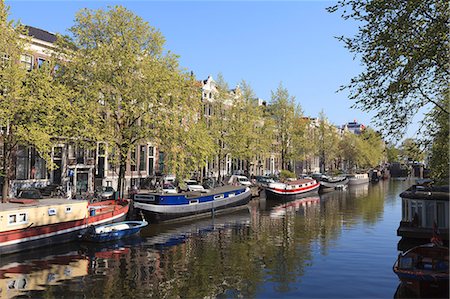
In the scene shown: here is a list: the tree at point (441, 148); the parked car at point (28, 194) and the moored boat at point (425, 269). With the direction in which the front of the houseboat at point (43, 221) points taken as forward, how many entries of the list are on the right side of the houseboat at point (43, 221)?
2

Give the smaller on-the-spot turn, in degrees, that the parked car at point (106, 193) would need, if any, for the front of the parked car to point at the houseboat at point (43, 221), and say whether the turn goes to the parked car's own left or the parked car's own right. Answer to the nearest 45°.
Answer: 0° — it already faces it

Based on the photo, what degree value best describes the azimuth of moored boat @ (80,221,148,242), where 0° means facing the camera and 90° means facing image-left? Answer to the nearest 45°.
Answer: approximately 225°

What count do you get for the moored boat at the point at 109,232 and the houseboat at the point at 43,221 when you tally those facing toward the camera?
0

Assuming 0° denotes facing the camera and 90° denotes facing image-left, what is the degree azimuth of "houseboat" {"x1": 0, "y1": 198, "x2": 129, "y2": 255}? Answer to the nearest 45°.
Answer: approximately 225°

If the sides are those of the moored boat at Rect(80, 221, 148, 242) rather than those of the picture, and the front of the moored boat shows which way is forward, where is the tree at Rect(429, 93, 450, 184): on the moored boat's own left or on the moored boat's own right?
on the moored boat's own right

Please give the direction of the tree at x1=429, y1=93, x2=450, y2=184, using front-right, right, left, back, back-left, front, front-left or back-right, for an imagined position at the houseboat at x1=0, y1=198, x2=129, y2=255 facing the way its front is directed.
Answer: right

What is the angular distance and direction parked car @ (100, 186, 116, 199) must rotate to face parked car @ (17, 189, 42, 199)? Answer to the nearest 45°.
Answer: approximately 45° to its right

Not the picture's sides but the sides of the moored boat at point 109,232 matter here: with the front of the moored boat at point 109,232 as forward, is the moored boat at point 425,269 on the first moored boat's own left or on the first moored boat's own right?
on the first moored boat's own right

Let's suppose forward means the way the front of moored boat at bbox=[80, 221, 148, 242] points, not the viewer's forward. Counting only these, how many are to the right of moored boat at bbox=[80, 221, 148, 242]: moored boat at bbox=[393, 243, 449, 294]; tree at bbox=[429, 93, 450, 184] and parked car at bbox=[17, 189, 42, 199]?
2
